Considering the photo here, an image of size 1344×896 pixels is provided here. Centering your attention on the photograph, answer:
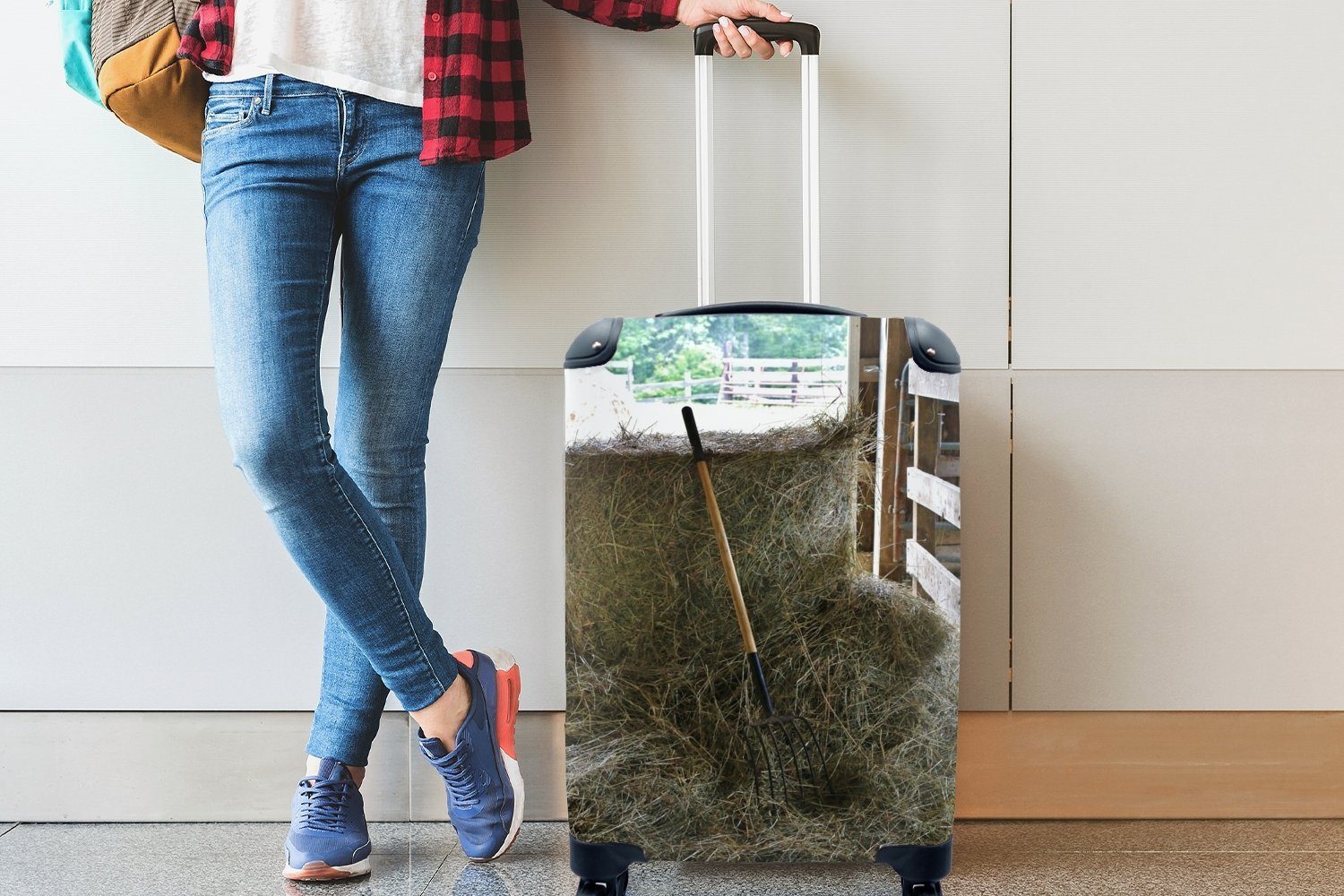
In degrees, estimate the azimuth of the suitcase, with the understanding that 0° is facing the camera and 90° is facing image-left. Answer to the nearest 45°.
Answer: approximately 0°
